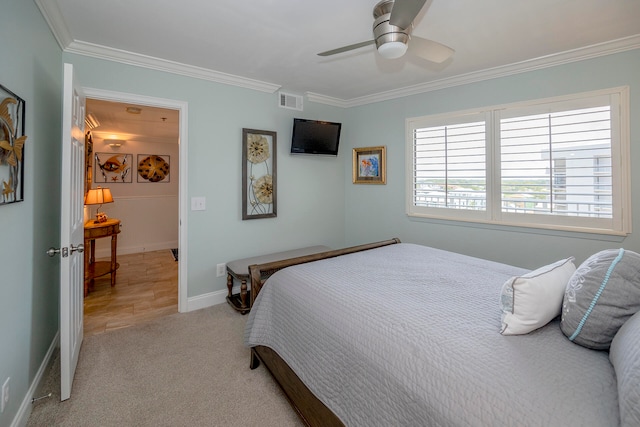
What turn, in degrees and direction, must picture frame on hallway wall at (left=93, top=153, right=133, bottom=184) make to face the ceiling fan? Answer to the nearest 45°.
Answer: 0° — it already faces it

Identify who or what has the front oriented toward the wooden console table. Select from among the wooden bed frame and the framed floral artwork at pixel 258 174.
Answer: the wooden bed frame

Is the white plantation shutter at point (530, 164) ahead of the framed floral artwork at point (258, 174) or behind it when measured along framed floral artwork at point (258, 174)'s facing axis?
ahead

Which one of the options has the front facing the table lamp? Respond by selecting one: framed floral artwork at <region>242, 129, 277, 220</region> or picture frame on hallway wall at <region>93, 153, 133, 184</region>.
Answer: the picture frame on hallway wall

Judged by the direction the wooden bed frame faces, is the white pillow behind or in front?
behind

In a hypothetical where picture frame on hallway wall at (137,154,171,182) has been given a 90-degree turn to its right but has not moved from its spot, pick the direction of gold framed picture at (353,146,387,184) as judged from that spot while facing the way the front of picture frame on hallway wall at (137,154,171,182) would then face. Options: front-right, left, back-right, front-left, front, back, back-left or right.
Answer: back-left

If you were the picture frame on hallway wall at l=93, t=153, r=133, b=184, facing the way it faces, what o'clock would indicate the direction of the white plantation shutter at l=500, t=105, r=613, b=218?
The white plantation shutter is roughly at 11 o'clock from the picture frame on hallway wall.

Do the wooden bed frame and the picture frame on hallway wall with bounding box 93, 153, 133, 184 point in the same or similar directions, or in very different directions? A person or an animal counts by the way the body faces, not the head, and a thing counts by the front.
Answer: very different directions

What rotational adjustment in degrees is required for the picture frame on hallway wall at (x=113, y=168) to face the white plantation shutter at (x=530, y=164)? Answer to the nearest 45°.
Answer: approximately 45° to its left

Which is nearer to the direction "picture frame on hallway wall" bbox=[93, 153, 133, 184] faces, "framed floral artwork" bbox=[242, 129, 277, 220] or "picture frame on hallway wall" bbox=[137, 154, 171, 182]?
the framed floral artwork

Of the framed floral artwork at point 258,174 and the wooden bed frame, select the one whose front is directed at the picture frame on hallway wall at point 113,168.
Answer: the wooden bed frame

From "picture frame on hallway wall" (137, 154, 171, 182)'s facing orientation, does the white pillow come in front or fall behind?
in front

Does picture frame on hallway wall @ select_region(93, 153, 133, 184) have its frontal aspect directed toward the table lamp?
yes

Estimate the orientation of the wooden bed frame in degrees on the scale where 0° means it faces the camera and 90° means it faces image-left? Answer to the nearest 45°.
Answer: approximately 135°

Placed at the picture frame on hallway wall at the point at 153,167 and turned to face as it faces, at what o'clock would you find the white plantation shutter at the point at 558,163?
The white plantation shutter is roughly at 11 o'clock from the picture frame on hallway wall.
